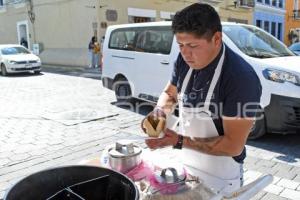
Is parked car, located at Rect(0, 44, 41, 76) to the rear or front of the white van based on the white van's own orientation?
to the rear

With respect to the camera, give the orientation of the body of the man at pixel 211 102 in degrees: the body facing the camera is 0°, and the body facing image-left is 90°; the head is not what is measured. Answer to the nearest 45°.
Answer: approximately 45°

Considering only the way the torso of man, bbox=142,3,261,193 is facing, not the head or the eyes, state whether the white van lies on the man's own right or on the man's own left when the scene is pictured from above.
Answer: on the man's own right

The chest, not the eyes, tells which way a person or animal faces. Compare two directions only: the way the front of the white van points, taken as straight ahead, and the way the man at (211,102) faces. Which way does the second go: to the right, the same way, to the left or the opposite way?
to the right

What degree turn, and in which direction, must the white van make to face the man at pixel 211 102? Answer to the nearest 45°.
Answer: approximately 45° to its right

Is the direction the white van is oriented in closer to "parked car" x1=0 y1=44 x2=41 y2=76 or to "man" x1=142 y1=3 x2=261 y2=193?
the man

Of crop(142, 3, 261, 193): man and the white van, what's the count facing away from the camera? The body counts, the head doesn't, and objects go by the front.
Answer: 0
